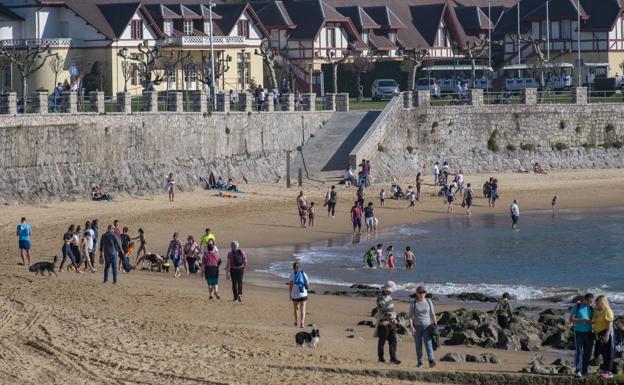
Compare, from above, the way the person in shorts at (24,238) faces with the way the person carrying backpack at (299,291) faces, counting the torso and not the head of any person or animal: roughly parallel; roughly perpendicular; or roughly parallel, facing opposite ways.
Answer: roughly parallel
